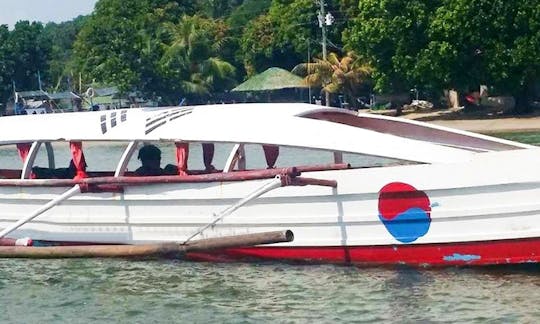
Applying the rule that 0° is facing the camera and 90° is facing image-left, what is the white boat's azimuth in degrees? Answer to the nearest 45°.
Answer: approximately 270°
